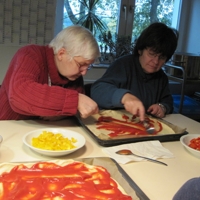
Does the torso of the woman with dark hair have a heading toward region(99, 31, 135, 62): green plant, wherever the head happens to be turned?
no

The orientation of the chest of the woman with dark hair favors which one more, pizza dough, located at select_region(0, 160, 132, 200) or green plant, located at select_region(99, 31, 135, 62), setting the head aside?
the pizza dough

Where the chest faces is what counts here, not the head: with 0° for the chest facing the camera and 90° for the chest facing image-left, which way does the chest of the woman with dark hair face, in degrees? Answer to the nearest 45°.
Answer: approximately 315°

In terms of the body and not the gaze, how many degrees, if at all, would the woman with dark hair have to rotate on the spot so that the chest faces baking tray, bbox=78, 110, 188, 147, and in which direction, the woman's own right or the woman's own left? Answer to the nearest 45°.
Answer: approximately 45° to the woman's own right

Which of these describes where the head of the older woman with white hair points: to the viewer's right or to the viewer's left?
to the viewer's right

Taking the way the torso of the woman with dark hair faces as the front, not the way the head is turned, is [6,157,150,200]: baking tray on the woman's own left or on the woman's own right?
on the woman's own right

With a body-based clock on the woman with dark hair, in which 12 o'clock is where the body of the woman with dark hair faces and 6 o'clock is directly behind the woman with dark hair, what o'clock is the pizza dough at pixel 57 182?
The pizza dough is roughly at 2 o'clock from the woman with dark hair.

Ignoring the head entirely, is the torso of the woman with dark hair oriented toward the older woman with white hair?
no

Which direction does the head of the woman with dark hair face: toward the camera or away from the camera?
toward the camera

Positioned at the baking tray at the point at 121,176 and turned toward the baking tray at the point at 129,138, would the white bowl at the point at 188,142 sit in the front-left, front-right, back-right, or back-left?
front-right
